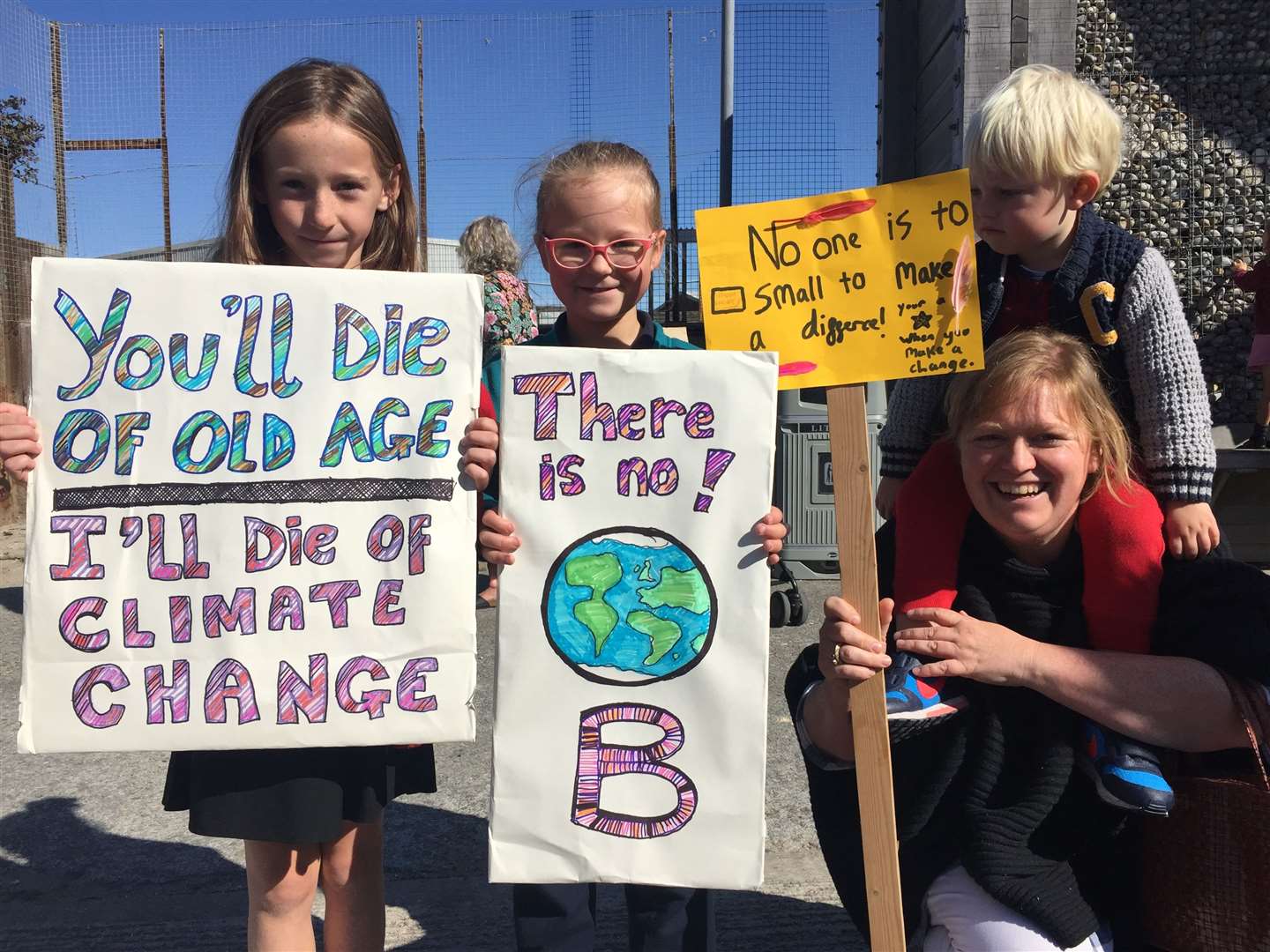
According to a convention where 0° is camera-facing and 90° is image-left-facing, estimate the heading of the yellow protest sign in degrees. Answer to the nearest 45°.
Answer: approximately 0°

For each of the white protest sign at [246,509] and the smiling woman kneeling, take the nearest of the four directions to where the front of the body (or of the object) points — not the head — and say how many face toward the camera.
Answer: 2

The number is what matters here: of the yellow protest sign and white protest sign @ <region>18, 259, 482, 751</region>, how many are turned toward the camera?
2

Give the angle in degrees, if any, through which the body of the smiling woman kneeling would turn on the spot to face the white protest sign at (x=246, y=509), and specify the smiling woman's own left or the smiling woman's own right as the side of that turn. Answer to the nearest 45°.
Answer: approximately 90° to the smiling woman's own right

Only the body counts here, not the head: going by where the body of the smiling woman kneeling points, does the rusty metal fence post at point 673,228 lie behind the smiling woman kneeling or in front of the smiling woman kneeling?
behind

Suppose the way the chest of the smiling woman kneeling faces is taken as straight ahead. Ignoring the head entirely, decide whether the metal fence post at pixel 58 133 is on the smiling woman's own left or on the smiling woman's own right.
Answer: on the smiling woman's own right

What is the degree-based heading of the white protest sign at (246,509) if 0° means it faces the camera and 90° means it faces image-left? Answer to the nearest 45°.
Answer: approximately 0°

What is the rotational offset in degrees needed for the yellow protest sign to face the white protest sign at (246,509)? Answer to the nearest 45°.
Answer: approximately 90° to its right

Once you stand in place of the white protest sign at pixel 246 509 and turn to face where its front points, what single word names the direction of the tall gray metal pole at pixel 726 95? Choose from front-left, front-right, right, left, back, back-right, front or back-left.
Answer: back-left

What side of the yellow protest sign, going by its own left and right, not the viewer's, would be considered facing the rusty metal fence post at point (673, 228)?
back
